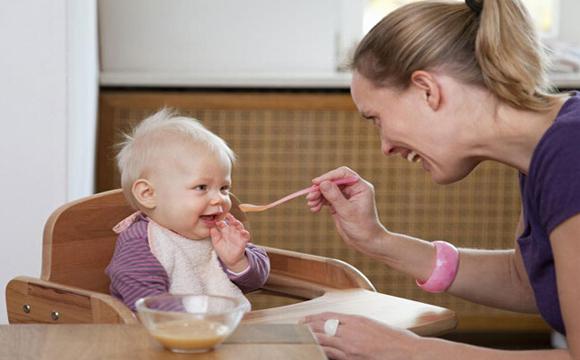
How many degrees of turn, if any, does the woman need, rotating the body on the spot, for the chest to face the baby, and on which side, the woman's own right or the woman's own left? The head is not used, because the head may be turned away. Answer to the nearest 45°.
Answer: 0° — they already face them

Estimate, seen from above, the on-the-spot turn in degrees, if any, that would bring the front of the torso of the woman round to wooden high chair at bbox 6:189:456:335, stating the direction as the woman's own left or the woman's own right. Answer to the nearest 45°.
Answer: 0° — they already face it

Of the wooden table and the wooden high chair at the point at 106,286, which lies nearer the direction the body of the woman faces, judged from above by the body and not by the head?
the wooden high chair

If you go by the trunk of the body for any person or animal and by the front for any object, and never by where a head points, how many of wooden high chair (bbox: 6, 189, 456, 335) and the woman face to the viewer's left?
1

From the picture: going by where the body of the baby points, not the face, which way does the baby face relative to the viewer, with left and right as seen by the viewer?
facing the viewer and to the right of the viewer

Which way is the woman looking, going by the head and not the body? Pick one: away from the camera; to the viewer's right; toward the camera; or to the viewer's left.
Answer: to the viewer's left

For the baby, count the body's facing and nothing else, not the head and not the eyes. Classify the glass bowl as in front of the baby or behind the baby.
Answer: in front

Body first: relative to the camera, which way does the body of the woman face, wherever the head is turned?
to the viewer's left

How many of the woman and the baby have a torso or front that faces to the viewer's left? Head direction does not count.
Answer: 1
